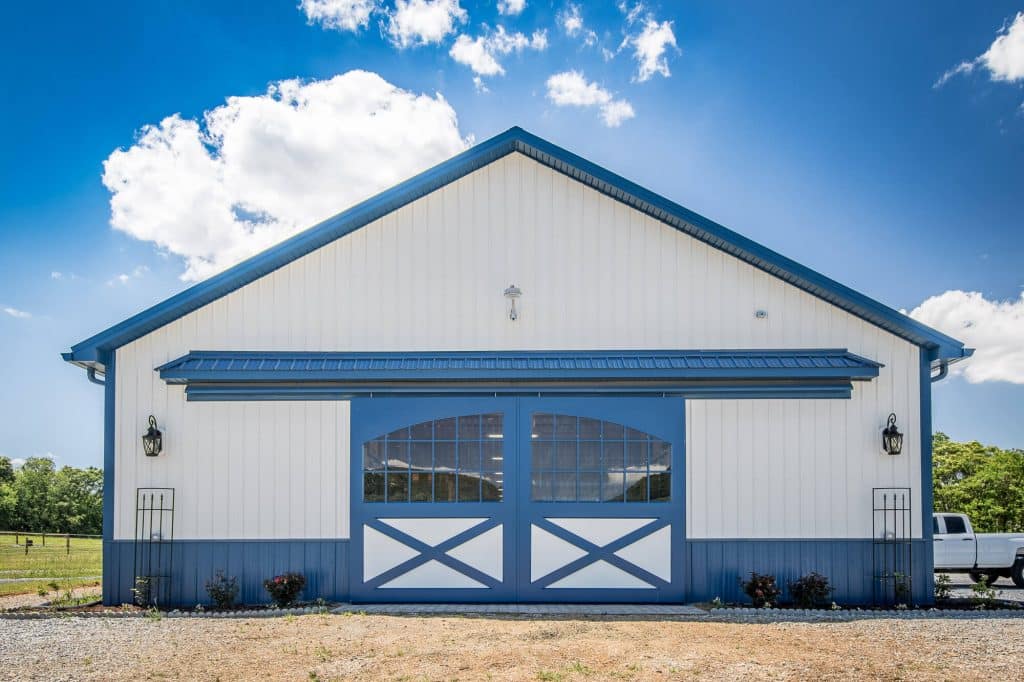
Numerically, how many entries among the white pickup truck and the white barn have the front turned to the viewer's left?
1

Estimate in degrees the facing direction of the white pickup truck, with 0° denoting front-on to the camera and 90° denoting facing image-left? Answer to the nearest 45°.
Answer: approximately 90°

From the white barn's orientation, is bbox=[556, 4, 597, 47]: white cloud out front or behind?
behind

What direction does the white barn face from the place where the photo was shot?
facing the viewer

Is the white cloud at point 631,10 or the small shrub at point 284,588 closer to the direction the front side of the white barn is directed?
the small shrub

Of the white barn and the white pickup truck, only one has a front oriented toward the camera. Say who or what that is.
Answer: the white barn

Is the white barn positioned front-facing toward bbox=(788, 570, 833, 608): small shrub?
no
